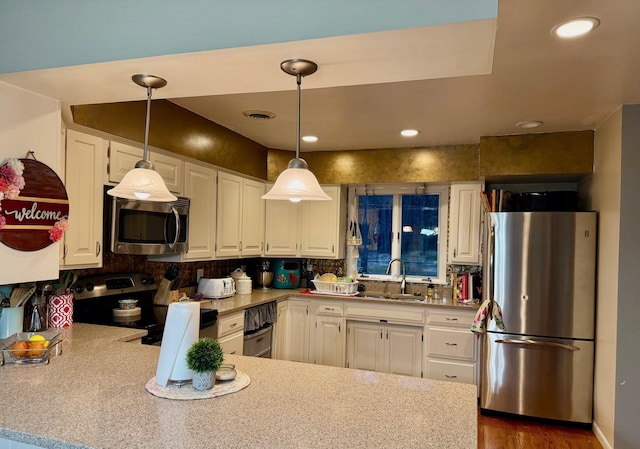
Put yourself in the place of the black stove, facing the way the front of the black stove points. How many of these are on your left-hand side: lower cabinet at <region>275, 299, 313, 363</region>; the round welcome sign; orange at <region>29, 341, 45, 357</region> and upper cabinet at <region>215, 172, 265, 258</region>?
2

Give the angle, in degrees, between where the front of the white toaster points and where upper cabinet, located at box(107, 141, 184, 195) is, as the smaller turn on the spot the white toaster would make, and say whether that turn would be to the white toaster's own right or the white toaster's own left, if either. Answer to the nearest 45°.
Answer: approximately 90° to the white toaster's own right

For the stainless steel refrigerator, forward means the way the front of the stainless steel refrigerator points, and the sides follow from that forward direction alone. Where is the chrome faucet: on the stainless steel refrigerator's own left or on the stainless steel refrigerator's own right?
on the stainless steel refrigerator's own right

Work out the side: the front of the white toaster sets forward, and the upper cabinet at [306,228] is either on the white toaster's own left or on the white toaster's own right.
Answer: on the white toaster's own left

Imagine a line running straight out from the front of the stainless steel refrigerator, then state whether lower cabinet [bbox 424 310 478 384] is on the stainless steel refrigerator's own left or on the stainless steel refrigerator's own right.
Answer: on the stainless steel refrigerator's own right

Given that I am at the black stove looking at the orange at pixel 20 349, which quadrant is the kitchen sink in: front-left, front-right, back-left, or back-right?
back-left

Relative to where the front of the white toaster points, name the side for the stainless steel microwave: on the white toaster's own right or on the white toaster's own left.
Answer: on the white toaster's own right

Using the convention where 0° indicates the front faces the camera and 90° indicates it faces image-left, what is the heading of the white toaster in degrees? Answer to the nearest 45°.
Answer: approximately 315°

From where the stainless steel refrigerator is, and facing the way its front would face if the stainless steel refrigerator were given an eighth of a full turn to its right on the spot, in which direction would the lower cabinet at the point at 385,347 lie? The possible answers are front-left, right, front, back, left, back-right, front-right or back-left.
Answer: front-right

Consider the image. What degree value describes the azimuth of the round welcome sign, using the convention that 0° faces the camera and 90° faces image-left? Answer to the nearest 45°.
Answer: approximately 315°

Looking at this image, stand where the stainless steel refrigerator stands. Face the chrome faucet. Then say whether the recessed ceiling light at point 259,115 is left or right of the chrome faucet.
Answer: left

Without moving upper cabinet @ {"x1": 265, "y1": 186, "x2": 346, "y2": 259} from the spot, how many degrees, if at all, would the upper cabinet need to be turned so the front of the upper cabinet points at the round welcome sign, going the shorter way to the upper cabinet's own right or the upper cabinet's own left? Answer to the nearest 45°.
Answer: approximately 45° to the upper cabinet's own right

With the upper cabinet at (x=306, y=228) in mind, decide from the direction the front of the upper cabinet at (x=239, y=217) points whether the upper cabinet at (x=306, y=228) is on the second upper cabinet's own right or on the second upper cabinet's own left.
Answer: on the second upper cabinet's own left

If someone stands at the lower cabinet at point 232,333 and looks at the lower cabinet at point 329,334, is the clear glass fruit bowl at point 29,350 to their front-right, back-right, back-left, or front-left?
back-right
